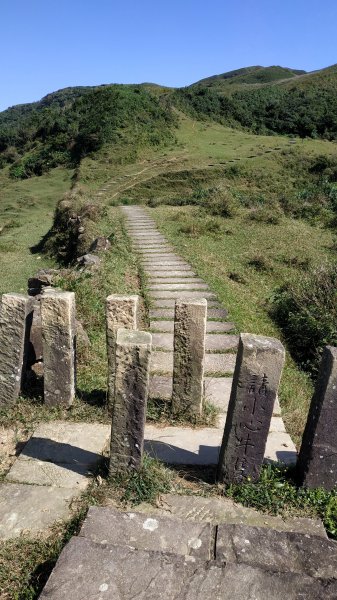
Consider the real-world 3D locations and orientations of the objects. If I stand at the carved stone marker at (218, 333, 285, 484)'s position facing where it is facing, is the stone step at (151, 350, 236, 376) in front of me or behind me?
behind

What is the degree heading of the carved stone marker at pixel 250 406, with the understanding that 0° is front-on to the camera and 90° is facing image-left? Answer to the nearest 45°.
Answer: approximately 0°

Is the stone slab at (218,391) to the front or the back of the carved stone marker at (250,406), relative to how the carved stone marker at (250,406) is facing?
to the back

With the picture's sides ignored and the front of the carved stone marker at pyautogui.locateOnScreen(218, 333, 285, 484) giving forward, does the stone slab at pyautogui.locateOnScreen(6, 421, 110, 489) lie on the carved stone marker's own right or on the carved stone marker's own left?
on the carved stone marker's own right

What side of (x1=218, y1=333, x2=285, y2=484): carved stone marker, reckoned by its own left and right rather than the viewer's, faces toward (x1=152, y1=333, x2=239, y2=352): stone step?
back

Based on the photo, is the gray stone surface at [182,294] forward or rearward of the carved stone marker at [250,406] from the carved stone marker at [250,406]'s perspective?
rearward

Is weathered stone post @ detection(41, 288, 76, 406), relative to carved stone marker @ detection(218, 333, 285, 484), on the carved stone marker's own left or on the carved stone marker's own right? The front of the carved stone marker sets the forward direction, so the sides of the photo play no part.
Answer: on the carved stone marker's own right

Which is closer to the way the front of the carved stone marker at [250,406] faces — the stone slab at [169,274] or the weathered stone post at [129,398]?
the weathered stone post

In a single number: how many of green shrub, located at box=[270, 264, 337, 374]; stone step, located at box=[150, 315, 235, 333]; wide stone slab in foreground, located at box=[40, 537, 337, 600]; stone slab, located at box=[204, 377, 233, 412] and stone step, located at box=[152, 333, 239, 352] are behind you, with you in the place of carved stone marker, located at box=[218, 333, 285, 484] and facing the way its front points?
4

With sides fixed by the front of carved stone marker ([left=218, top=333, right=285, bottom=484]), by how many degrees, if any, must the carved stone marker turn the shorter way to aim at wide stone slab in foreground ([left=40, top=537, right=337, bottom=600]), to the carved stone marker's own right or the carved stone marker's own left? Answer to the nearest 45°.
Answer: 0° — it already faces it

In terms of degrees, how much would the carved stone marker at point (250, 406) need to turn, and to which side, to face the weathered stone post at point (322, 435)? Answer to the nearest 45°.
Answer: approximately 90° to its left

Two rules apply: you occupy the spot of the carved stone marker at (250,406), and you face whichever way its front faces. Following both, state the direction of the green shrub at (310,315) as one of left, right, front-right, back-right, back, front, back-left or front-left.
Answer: back

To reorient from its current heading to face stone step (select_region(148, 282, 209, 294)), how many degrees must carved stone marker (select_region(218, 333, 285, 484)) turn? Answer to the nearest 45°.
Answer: approximately 180°
